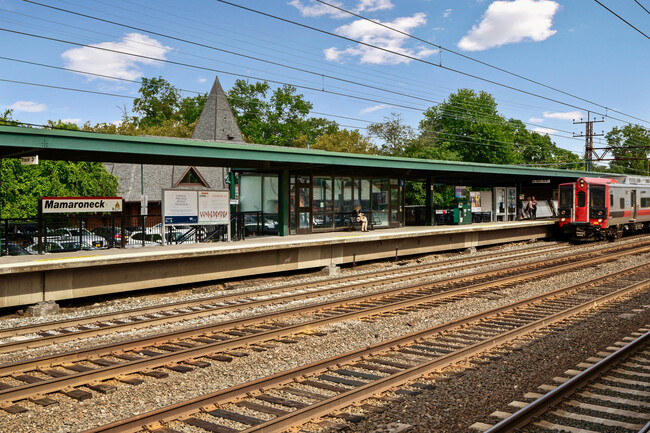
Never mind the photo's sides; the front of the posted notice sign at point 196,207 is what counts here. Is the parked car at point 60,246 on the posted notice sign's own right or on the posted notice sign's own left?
on the posted notice sign's own right

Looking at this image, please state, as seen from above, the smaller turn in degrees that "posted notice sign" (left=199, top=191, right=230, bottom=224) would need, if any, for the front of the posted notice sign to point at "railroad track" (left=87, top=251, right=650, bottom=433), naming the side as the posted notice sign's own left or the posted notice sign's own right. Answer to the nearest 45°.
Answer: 0° — it already faces it

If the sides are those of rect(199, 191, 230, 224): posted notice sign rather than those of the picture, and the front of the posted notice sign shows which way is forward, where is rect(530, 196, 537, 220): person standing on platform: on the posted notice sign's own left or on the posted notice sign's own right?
on the posted notice sign's own left

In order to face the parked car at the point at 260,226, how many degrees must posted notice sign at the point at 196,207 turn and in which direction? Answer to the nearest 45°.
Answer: approximately 135° to its left

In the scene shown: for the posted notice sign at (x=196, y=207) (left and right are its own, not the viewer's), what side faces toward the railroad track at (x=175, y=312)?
front

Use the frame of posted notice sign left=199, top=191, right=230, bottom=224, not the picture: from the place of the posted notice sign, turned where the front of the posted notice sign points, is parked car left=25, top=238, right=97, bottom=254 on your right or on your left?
on your right

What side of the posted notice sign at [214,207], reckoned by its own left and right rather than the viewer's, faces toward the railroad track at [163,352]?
front

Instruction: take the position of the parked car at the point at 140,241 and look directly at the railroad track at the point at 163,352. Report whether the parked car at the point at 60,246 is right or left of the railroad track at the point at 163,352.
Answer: right

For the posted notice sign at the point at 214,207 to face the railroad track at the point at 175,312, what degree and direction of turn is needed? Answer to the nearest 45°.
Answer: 0° — it already faces it

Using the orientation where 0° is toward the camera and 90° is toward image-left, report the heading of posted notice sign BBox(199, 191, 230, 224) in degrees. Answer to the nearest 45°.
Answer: approximately 0°
